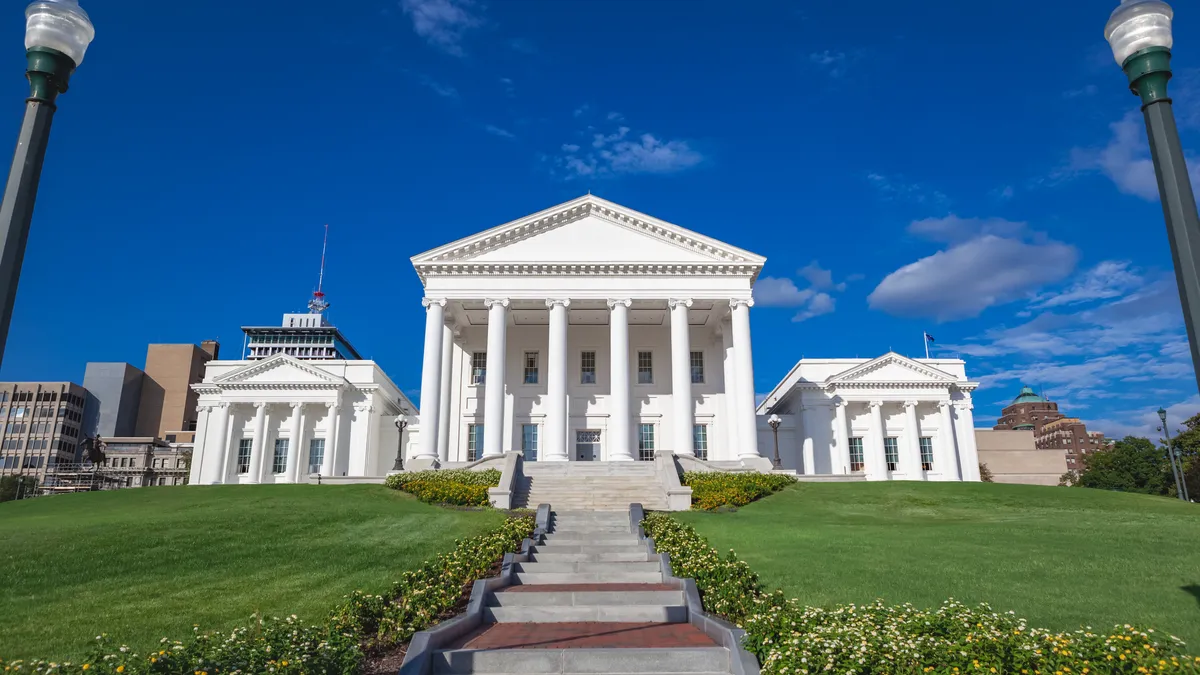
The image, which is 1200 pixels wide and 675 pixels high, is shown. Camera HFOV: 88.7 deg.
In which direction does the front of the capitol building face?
toward the camera

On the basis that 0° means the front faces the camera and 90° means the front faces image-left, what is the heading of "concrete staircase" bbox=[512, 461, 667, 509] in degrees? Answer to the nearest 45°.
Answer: approximately 0°

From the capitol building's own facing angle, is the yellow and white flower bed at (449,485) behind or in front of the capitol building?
in front

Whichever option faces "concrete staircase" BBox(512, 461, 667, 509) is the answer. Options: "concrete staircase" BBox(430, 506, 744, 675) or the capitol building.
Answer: the capitol building

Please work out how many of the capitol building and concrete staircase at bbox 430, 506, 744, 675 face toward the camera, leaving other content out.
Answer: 2

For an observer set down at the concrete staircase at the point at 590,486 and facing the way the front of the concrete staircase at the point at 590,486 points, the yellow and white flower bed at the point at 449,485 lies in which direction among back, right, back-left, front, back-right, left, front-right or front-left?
right

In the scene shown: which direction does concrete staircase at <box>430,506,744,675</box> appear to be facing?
toward the camera

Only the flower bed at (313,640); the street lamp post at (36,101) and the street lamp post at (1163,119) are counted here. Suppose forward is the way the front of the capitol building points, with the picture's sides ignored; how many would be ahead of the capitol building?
3

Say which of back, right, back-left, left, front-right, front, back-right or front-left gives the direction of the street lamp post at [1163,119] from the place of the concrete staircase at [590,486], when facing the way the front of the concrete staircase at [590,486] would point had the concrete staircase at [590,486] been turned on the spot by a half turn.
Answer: back

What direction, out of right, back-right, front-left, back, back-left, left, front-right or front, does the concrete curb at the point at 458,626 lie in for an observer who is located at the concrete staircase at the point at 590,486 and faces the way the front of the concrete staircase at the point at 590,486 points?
front

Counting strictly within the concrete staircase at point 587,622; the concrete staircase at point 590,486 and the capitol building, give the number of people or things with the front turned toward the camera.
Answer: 3

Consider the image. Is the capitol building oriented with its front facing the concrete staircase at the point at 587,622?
yes

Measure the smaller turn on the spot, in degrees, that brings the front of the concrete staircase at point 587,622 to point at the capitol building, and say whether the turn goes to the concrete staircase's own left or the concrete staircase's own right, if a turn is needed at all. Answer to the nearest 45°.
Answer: approximately 180°

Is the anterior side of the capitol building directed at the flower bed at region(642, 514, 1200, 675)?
yes
